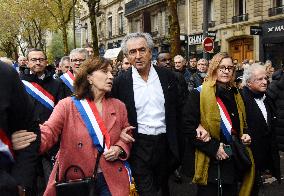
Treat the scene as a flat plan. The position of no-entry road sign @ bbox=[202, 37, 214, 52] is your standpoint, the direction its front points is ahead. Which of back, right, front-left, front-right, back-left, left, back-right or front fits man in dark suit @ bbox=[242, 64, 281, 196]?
front

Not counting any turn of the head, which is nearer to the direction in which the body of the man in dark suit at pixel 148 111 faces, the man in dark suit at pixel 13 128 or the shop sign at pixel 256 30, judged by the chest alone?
the man in dark suit

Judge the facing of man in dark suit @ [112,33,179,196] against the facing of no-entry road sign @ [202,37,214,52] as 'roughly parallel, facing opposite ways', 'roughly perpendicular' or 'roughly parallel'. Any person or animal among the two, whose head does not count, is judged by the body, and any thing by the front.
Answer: roughly parallel

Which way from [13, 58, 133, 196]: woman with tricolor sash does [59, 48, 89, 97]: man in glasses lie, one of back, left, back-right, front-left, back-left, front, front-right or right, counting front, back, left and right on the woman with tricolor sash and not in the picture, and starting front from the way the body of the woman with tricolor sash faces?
back-left

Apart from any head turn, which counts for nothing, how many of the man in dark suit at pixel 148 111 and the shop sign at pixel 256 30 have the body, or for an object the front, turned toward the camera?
2

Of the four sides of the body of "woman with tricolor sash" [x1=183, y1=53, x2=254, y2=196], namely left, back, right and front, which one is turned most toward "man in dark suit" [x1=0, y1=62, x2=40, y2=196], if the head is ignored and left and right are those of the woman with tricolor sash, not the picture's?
right

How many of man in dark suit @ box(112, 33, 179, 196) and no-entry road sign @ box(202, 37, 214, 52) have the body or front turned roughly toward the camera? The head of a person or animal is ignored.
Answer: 2

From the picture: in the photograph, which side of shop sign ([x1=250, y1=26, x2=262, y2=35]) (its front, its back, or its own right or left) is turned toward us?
front

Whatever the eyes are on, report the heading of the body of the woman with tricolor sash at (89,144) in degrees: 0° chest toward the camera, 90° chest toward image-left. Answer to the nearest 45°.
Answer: approximately 315°

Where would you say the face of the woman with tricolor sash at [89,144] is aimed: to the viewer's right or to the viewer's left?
to the viewer's right

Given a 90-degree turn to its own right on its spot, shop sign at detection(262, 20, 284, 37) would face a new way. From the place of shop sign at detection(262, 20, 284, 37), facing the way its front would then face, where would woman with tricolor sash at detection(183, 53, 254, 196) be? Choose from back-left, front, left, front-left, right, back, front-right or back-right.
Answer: back-left

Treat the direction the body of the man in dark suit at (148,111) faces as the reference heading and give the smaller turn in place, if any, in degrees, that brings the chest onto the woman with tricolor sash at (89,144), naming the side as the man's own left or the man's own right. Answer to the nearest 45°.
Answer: approximately 45° to the man's own right

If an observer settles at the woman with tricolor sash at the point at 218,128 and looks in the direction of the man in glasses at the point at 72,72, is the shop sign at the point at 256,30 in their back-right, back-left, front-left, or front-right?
front-right

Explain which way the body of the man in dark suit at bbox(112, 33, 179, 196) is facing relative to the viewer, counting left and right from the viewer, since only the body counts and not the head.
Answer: facing the viewer

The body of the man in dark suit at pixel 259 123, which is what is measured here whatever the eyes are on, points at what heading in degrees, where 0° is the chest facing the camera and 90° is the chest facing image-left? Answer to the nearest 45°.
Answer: approximately 315°

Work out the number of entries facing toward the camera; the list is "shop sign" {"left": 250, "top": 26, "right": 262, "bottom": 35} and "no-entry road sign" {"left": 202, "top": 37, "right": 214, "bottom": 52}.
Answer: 2
